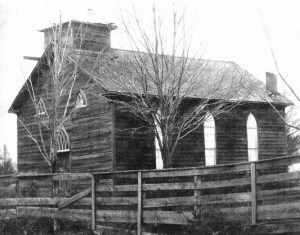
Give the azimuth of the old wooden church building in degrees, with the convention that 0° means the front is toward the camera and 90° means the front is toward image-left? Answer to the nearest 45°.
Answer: approximately 45°

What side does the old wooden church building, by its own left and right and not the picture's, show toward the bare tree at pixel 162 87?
left
